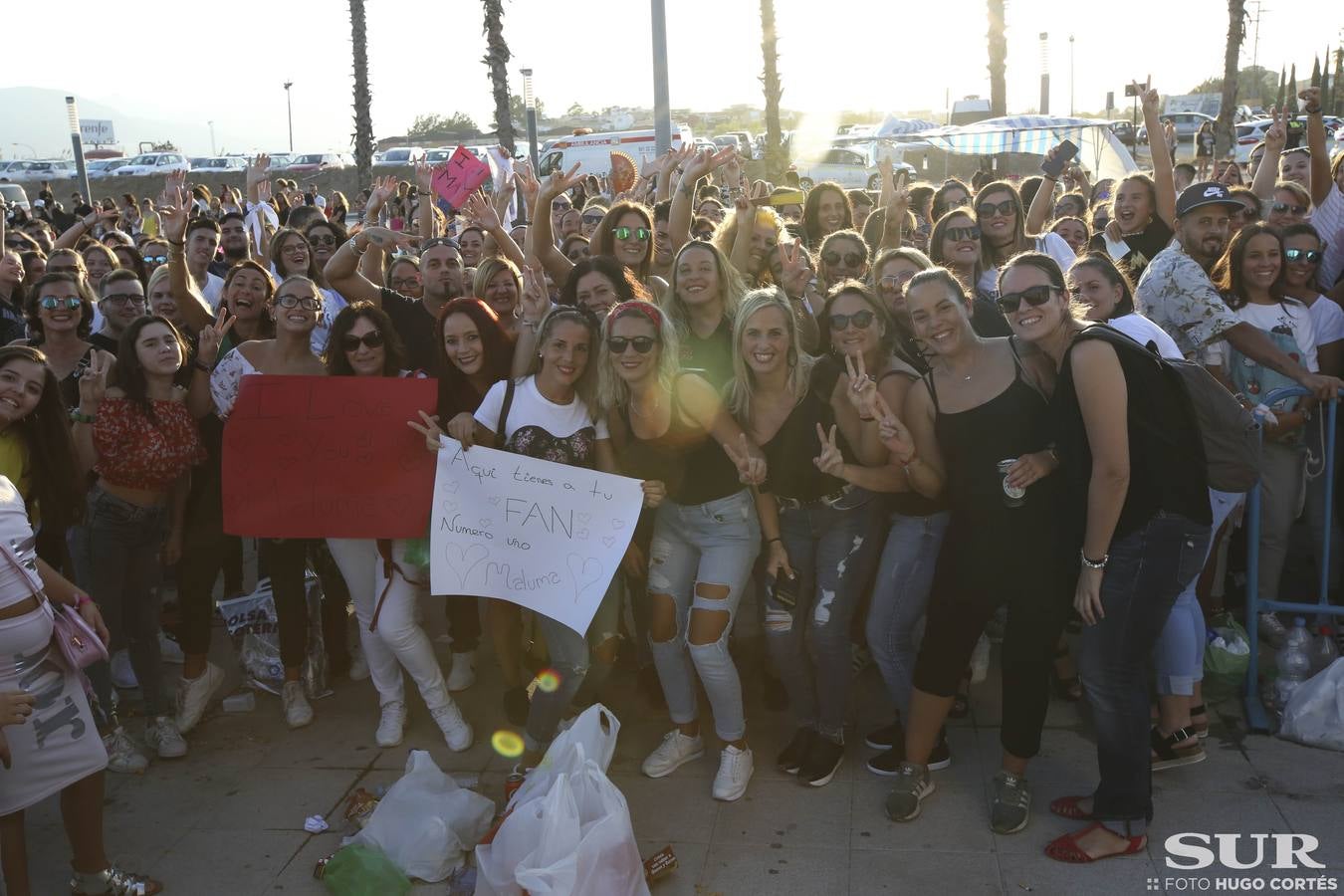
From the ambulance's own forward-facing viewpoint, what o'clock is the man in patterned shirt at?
The man in patterned shirt is roughly at 9 o'clock from the ambulance.

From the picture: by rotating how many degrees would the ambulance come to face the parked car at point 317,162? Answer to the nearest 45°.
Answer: approximately 45° to its right

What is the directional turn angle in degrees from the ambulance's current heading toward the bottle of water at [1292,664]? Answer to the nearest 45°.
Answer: approximately 90° to its left

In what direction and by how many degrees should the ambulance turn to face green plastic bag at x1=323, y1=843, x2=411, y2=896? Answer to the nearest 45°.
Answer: approximately 90° to its left

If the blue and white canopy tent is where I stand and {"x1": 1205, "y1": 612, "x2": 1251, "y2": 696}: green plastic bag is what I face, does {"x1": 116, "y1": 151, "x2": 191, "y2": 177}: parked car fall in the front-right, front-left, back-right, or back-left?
back-right

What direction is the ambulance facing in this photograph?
to the viewer's left

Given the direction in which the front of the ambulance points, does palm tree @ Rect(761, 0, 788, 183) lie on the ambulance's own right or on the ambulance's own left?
on the ambulance's own left

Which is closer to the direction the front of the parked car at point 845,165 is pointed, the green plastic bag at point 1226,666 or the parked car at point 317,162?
the parked car

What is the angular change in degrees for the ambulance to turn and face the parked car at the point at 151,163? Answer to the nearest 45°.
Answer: approximately 45° to its right
